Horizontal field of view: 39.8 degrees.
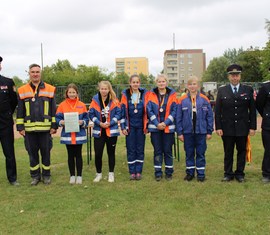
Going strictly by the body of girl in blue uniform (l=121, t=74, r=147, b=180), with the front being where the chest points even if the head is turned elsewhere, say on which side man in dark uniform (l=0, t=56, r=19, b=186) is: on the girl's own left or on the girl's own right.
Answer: on the girl's own right

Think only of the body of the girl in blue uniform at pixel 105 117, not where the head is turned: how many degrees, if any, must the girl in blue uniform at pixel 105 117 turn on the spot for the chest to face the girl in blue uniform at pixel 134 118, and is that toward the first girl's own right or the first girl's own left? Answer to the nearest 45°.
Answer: approximately 90° to the first girl's own left

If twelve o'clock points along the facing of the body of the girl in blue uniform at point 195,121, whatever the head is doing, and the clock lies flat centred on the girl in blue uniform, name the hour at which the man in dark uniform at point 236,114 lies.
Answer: The man in dark uniform is roughly at 9 o'clock from the girl in blue uniform.

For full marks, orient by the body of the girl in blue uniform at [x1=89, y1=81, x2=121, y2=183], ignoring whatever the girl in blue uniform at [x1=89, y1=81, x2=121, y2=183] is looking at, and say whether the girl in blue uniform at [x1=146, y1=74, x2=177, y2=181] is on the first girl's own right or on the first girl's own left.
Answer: on the first girl's own left

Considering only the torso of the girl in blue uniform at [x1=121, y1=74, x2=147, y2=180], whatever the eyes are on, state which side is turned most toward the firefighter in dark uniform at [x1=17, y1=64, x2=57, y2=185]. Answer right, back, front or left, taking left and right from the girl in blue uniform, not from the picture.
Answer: right

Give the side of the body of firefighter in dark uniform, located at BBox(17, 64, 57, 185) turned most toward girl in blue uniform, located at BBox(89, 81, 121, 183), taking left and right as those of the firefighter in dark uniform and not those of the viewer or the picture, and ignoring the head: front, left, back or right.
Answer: left

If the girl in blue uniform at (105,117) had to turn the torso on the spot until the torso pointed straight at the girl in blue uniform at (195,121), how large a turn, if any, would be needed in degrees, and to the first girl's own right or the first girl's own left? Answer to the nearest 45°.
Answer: approximately 90° to the first girl's own left

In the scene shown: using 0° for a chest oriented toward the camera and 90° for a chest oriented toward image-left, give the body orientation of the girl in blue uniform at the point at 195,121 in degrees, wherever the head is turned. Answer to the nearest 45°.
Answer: approximately 0°

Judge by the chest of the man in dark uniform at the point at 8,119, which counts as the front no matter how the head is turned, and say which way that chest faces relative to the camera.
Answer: toward the camera

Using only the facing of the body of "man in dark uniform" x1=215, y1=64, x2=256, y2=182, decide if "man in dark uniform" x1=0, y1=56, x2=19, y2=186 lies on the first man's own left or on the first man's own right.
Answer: on the first man's own right

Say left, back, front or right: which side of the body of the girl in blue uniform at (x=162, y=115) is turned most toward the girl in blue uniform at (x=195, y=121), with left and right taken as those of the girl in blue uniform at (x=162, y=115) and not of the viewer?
left

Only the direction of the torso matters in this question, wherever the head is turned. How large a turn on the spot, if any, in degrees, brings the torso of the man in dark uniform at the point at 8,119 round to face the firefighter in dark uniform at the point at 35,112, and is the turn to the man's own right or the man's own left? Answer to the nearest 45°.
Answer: approximately 45° to the man's own left

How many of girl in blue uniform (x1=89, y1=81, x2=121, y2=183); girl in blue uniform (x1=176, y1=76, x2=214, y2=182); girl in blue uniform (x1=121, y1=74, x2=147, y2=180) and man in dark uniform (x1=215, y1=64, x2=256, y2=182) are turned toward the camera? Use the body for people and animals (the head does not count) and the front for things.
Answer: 4

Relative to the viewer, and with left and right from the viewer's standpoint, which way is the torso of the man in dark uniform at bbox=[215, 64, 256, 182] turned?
facing the viewer

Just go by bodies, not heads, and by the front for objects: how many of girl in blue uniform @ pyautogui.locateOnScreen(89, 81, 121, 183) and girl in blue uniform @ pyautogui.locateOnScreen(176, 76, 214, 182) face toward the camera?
2

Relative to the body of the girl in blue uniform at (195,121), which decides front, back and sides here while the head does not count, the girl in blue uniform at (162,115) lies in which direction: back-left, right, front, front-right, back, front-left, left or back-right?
right

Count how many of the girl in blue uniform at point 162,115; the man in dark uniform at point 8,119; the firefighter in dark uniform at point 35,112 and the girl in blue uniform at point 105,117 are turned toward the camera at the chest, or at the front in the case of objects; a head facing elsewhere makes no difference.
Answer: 4

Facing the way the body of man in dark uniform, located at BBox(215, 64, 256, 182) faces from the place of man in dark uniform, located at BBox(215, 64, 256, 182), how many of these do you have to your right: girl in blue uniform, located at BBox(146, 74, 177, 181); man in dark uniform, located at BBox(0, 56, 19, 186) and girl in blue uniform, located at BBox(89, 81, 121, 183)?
3

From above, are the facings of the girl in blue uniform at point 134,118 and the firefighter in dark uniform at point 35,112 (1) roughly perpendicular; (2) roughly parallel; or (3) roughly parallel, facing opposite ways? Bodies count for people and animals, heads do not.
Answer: roughly parallel

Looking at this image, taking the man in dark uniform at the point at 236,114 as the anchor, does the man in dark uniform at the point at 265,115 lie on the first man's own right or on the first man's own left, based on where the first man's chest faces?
on the first man's own left

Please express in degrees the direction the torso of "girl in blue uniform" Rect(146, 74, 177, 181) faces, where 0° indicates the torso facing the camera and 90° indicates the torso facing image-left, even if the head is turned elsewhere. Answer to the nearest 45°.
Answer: approximately 0°
